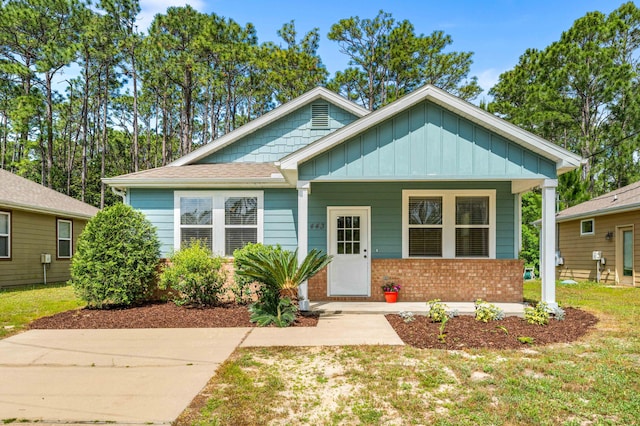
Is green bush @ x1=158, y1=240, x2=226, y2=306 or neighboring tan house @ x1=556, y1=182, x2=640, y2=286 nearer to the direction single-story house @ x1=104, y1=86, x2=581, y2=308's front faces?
the green bush

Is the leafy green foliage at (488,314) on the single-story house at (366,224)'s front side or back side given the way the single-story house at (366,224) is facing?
on the front side

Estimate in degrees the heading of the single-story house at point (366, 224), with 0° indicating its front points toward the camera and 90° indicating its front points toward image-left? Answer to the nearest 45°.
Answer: approximately 0°

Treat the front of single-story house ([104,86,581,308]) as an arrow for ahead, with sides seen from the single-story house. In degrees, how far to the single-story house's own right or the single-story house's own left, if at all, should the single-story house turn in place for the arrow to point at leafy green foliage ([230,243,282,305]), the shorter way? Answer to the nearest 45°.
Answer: approximately 45° to the single-story house's own right

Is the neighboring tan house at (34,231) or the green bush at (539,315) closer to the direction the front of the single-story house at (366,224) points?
the green bush

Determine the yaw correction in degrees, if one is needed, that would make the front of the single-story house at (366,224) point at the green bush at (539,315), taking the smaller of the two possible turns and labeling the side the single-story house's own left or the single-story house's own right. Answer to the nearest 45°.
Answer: approximately 45° to the single-story house's own left

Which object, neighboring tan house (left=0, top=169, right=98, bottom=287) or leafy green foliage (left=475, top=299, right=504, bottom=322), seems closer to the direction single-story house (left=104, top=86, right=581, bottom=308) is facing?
the leafy green foliage

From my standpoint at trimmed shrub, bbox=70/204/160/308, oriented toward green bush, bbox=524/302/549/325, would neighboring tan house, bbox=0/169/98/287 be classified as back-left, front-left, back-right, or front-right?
back-left
